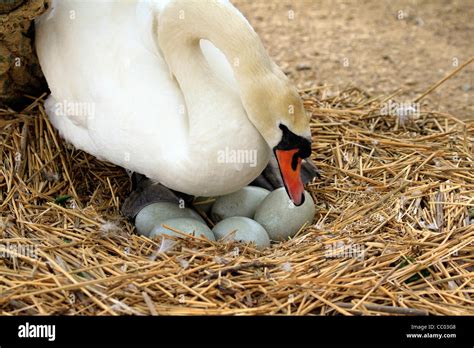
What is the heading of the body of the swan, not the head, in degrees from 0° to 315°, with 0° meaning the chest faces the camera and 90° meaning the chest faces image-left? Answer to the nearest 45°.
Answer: approximately 315°
